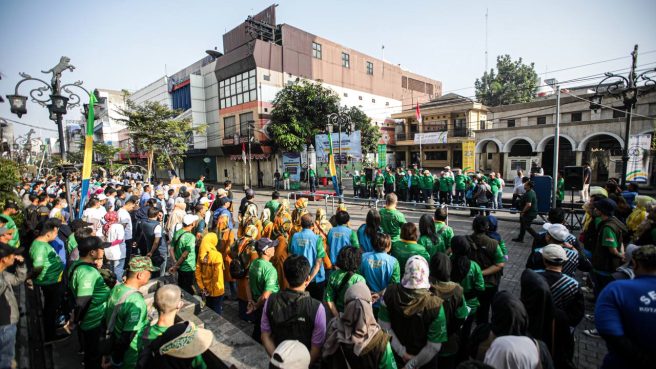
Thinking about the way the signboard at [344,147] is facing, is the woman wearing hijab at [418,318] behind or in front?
in front

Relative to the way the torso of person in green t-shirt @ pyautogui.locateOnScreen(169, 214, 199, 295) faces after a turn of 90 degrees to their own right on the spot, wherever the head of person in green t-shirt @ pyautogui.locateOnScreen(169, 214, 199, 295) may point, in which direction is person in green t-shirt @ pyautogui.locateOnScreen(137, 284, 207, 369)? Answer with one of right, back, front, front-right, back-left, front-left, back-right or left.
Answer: front-right

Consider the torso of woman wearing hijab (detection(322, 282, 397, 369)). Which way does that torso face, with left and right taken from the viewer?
facing away from the viewer

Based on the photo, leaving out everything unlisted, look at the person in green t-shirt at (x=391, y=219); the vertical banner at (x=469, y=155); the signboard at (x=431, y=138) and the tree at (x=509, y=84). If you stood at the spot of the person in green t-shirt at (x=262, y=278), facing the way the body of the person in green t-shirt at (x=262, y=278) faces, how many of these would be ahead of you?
4

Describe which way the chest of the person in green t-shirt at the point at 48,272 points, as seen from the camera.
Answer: to the viewer's right

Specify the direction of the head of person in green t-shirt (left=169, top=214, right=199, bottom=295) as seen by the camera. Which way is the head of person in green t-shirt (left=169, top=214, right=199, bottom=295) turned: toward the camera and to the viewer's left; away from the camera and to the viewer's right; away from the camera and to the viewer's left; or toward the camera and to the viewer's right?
away from the camera and to the viewer's right

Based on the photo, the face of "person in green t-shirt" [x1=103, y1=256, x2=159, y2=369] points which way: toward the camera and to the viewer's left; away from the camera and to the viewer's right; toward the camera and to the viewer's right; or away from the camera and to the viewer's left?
away from the camera and to the viewer's right

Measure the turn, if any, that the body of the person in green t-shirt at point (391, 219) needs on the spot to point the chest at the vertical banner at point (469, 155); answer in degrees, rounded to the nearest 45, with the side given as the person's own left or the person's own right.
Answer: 0° — they already face it

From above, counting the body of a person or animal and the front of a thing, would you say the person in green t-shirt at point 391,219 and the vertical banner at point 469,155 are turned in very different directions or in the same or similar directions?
very different directions

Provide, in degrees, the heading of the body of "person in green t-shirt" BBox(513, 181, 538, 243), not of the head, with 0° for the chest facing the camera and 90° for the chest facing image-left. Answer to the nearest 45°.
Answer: approximately 90°

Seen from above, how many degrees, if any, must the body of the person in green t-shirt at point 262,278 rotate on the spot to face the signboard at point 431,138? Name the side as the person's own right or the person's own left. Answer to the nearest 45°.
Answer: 0° — they already face it

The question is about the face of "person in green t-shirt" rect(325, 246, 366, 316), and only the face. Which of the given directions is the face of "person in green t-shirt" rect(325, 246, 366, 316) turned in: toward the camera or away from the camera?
away from the camera

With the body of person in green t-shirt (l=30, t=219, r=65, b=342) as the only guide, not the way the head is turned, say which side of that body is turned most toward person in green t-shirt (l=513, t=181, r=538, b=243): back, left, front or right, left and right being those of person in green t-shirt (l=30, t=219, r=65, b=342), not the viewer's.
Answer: front

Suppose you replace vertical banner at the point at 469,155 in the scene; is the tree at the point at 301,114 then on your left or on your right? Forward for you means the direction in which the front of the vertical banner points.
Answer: on your right

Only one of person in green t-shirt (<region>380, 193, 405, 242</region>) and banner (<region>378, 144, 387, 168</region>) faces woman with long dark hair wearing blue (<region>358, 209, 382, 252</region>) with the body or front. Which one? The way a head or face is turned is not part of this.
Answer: the banner

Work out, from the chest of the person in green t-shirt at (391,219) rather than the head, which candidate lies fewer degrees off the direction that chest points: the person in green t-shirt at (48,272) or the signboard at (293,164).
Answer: the signboard

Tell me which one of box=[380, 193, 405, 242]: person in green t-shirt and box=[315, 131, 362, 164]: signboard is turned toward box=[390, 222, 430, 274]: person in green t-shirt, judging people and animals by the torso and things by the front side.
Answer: the signboard

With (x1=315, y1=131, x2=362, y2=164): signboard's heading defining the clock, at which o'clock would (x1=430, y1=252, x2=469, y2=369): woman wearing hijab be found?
The woman wearing hijab is roughly at 12 o'clock from the signboard.

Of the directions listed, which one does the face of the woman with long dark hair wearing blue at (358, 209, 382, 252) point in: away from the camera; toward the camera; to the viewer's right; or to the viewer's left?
away from the camera
